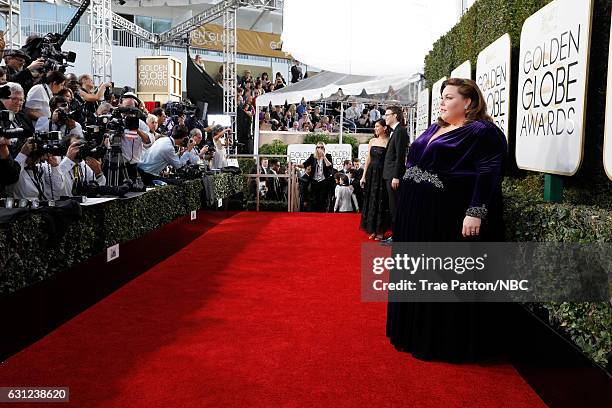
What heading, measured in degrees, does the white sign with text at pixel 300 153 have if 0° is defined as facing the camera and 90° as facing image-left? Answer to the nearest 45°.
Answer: approximately 0°

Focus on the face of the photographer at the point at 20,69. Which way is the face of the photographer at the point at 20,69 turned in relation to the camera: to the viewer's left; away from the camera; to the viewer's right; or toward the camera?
to the viewer's right

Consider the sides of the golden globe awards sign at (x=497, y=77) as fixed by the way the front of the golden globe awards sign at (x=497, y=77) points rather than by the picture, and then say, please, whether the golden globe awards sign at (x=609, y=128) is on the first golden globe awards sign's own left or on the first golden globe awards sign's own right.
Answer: on the first golden globe awards sign's own left

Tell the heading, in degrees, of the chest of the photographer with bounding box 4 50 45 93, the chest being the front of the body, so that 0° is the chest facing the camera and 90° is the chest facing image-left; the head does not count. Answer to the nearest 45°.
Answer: approximately 270°

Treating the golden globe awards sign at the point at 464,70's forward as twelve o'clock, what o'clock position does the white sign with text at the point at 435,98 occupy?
The white sign with text is roughly at 4 o'clock from the golden globe awards sign.

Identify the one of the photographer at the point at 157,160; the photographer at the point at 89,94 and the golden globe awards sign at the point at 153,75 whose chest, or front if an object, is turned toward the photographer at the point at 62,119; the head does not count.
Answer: the golden globe awards sign

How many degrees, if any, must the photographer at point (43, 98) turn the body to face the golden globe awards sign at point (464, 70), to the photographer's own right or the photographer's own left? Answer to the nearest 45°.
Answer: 0° — they already face it

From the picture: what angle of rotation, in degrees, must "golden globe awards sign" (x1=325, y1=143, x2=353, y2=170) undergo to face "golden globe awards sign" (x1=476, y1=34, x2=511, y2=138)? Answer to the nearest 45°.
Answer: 0° — it already faces it

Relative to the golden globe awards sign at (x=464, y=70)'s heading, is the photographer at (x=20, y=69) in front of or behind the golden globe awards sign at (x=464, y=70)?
in front

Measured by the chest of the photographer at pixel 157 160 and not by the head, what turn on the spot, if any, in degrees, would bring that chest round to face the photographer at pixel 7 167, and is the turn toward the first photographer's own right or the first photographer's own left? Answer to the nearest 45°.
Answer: approximately 90° to the first photographer's own right

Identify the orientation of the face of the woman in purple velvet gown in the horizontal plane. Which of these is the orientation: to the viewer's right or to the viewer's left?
to the viewer's left

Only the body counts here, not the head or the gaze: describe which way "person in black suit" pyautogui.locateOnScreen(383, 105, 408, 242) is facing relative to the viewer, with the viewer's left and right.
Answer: facing to the left of the viewer

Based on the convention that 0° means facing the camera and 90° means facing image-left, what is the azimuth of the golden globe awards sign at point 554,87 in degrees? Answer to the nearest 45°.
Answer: approximately 45°
